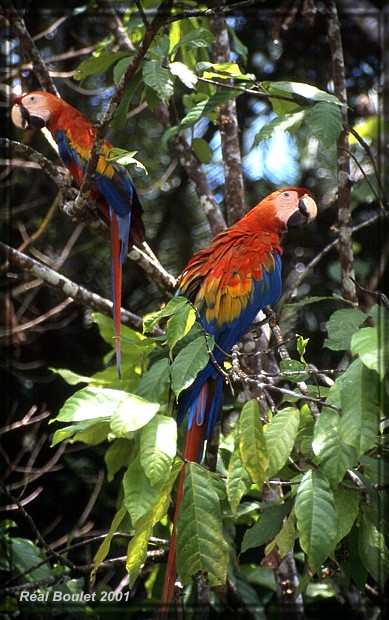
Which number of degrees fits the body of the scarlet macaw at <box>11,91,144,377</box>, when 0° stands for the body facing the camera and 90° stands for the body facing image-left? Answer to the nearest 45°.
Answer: approximately 90°
